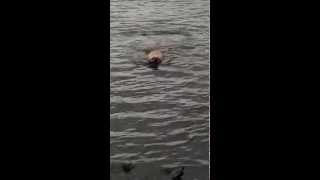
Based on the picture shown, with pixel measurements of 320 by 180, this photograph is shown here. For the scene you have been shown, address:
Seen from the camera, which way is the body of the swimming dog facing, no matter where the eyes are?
toward the camera
